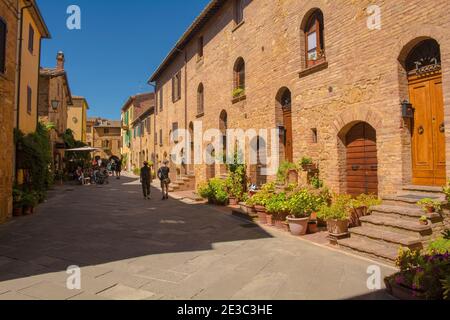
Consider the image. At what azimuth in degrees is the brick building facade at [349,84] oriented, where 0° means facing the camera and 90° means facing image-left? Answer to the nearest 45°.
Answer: approximately 45°

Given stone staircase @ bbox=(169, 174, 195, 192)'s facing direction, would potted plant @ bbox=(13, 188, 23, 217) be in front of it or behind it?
in front

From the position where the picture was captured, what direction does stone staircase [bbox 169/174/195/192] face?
facing the viewer and to the left of the viewer

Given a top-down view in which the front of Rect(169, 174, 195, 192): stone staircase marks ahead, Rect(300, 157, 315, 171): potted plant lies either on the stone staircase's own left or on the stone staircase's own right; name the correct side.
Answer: on the stone staircase's own left

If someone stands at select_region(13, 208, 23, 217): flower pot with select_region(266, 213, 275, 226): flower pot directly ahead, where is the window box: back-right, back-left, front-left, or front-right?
front-left

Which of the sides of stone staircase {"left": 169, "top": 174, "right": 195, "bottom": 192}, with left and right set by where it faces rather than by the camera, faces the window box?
left

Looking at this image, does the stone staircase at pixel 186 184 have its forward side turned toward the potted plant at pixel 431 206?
no

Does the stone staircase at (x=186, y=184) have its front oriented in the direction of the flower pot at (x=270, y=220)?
no

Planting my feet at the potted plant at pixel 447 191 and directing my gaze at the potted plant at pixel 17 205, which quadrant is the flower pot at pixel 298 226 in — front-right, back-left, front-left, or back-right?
front-right

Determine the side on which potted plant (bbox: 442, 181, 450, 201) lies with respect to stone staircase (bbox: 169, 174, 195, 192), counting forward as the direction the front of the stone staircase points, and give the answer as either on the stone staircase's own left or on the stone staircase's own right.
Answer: on the stone staircase's own left

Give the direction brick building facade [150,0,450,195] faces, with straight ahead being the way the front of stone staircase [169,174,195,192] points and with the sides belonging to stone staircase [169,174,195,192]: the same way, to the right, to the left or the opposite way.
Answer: the same way

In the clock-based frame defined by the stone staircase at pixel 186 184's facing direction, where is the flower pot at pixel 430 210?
The flower pot is roughly at 10 o'clock from the stone staircase.

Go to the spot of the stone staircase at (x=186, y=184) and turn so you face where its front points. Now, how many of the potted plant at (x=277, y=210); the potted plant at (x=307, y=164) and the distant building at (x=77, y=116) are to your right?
1

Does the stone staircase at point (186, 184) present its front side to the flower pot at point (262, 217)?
no

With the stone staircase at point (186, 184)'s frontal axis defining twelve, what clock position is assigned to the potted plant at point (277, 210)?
The potted plant is roughly at 10 o'clock from the stone staircase.

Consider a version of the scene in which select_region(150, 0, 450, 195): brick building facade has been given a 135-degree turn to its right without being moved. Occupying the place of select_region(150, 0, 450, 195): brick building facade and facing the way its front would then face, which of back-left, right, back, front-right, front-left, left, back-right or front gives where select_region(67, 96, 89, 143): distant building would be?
front-left

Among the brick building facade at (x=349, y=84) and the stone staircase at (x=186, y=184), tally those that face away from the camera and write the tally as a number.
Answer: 0

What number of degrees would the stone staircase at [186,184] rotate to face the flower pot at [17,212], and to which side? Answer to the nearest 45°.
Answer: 0° — it already faces it
